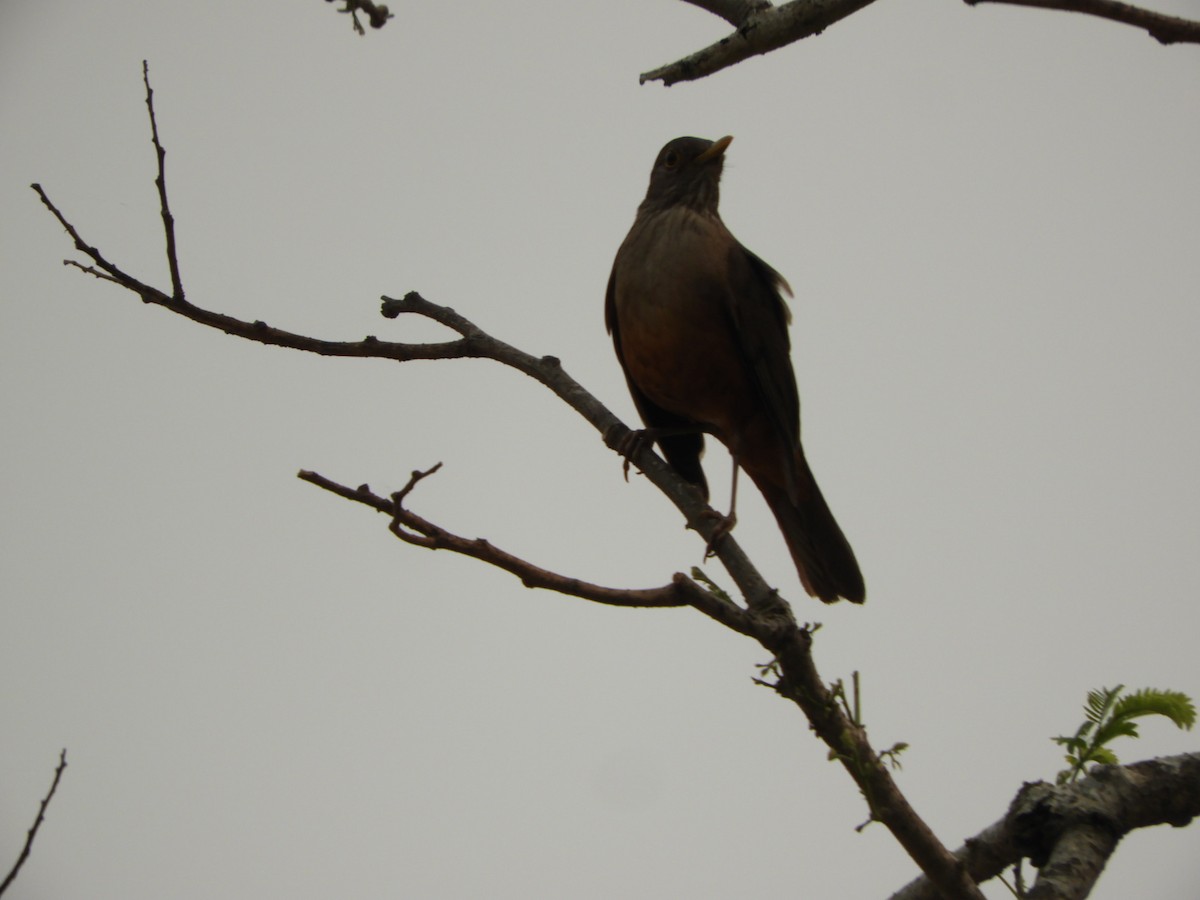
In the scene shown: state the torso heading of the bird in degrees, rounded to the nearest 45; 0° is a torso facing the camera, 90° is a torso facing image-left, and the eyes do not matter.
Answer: approximately 45°

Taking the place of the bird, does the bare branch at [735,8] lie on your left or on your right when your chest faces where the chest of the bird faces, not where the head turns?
on your left
